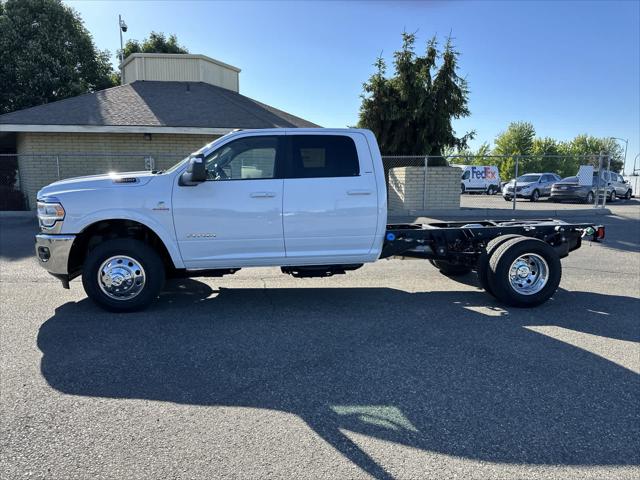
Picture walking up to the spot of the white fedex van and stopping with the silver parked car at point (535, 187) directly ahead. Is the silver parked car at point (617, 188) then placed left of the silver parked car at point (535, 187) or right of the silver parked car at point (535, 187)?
left

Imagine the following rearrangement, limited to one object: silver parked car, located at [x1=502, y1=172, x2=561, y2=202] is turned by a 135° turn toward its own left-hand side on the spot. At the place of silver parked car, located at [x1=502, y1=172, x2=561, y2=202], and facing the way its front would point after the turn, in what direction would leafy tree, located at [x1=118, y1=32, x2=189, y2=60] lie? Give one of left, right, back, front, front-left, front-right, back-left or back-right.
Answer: back

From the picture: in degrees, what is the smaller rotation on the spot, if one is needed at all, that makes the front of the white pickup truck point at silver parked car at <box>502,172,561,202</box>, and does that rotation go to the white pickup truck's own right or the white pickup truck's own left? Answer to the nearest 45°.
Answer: approximately 135° to the white pickup truck's own right

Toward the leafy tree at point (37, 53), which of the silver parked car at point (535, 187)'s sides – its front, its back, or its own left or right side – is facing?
front

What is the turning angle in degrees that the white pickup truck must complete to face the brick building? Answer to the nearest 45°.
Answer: approximately 45° to its right

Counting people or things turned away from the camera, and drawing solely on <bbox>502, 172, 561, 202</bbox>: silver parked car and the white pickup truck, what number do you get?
0

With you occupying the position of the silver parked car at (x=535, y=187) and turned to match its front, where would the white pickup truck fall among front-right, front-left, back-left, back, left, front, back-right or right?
front-left

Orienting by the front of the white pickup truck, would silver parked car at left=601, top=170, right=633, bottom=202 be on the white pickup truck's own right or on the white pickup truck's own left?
on the white pickup truck's own right

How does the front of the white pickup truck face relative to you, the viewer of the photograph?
facing to the left of the viewer

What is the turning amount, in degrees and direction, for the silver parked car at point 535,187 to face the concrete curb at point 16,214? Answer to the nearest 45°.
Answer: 0° — it already faces it

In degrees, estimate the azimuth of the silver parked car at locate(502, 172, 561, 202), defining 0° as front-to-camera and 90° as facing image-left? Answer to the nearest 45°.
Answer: approximately 45°

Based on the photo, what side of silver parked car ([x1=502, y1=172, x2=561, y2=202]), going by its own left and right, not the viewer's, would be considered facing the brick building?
front
